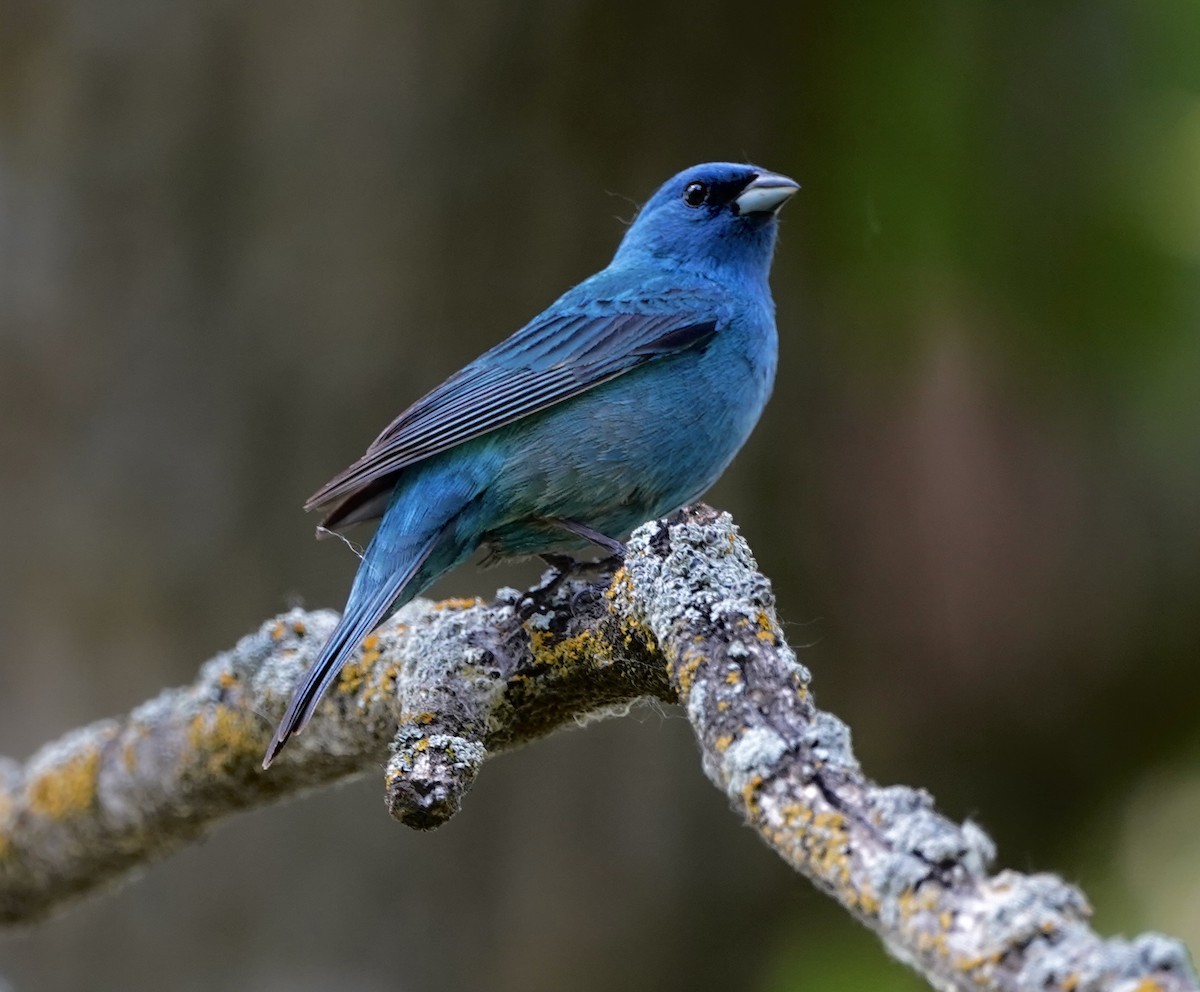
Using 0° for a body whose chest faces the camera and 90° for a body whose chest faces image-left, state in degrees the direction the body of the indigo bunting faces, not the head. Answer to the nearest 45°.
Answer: approximately 270°
